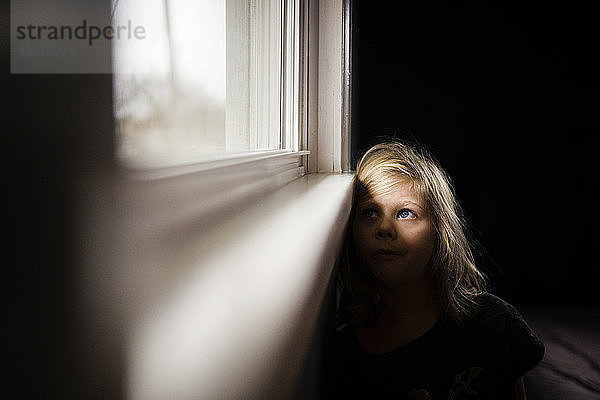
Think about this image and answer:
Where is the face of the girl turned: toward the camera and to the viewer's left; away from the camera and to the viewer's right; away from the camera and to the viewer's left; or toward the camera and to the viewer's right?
toward the camera and to the viewer's left

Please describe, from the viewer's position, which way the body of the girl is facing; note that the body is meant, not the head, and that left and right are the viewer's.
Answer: facing the viewer and to the left of the viewer

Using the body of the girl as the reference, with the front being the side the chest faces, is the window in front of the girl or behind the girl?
in front
